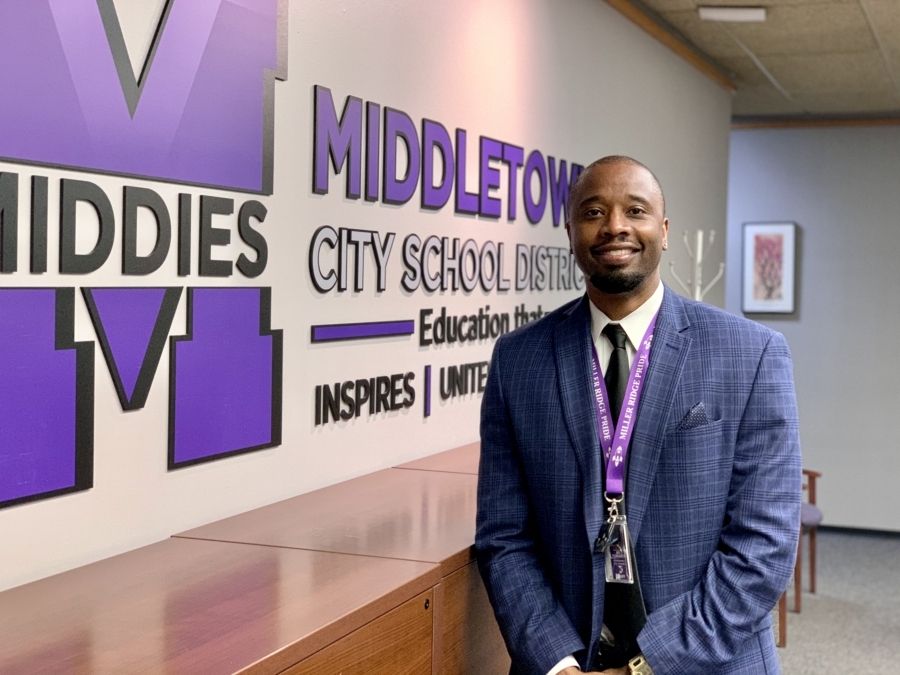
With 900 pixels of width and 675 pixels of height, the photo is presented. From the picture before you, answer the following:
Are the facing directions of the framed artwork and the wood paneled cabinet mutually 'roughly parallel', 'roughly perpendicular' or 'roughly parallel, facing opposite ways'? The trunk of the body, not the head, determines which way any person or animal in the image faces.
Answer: roughly perpendicular

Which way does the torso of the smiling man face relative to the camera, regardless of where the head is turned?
toward the camera

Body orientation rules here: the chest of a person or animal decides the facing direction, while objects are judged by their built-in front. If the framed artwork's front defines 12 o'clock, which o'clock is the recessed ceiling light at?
The recessed ceiling light is roughly at 12 o'clock from the framed artwork.

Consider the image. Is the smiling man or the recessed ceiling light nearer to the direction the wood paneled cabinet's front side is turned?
the smiling man

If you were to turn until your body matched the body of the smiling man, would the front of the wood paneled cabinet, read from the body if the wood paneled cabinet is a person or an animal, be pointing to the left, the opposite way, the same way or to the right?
to the left

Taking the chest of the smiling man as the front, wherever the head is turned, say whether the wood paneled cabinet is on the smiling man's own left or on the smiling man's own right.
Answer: on the smiling man's own right

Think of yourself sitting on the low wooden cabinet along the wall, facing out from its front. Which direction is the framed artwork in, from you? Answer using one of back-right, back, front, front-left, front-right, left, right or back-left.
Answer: left

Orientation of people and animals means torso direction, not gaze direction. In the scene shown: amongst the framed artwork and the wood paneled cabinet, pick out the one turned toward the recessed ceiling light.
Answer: the framed artwork

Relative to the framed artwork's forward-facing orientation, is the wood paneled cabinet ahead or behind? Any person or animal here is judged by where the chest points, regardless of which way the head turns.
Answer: ahead

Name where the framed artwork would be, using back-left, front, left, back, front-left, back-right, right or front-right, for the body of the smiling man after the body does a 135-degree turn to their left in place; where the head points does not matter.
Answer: front-left

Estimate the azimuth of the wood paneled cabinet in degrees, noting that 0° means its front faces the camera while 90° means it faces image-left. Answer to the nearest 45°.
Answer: approximately 315°

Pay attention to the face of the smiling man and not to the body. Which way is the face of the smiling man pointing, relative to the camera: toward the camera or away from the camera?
toward the camera
